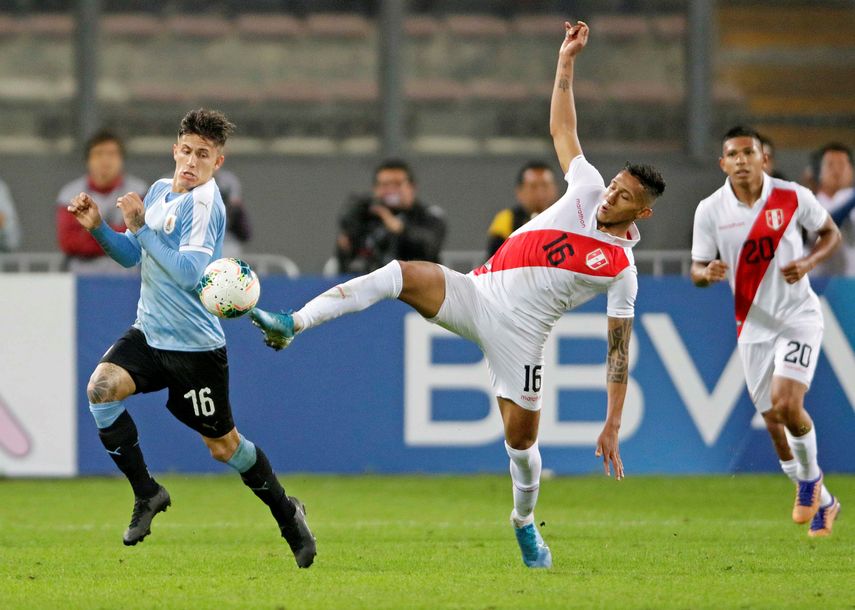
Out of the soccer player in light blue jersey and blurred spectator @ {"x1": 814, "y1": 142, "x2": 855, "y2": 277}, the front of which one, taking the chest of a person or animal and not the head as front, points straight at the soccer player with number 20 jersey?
the blurred spectator

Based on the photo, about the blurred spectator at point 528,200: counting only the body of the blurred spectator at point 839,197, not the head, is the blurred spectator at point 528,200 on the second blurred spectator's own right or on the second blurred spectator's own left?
on the second blurred spectator's own right

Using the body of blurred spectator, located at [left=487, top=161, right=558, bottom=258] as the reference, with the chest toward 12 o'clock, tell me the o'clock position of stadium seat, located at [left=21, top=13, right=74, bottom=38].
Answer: The stadium seat is roughly at 4 o'clock from the blurred spectator.

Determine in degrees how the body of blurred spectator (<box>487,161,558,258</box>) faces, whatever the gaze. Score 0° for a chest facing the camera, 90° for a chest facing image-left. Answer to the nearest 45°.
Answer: approximately 0°

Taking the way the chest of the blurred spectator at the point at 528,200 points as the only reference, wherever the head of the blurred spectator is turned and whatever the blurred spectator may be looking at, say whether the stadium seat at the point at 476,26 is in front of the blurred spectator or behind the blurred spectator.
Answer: behind
